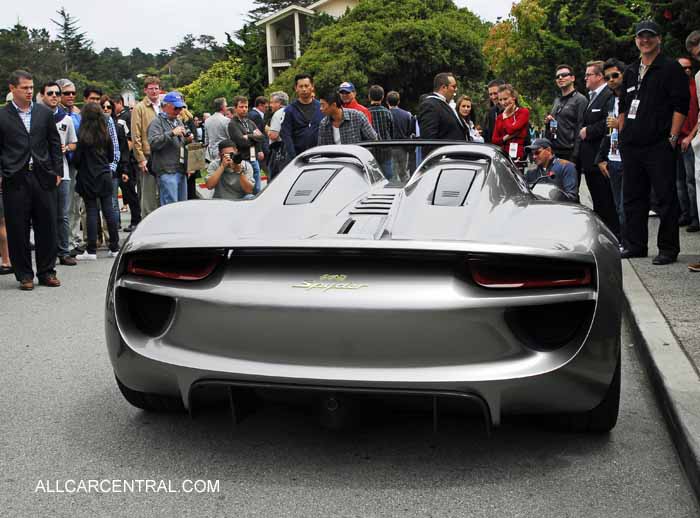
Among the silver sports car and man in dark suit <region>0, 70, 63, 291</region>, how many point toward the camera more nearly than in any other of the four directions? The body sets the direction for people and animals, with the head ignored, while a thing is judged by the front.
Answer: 1

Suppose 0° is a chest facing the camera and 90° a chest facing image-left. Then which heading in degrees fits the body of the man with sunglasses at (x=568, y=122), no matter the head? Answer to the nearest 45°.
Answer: approximately 45°

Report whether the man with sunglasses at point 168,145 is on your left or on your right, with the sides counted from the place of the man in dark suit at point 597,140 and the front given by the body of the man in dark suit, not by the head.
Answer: on your right

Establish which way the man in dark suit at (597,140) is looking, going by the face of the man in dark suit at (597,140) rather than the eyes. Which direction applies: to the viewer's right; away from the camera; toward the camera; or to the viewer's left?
to the viewer's left

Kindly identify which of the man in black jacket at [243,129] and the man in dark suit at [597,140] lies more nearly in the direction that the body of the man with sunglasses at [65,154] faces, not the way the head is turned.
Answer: the man in dark suit
